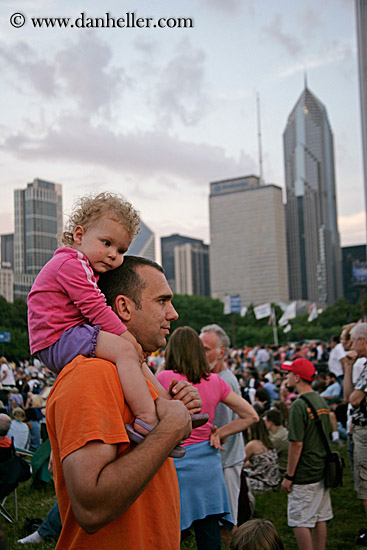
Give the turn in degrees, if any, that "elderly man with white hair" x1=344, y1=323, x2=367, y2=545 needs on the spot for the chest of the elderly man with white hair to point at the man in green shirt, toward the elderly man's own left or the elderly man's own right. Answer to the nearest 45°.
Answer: approximately 45° to the elderly man's own right

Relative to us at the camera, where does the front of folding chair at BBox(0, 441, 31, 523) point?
facing away from the viewer and to the right of the viewer

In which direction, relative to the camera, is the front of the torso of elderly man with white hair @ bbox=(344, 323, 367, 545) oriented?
to the viewer's left

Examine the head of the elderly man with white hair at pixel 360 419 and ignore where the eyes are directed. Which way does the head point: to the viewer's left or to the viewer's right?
to the viewer's left

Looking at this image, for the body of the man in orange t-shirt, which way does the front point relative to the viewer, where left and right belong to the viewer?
facing to the right of the viewer

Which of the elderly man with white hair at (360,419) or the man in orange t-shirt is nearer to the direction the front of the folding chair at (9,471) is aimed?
the elderly man with white hair
